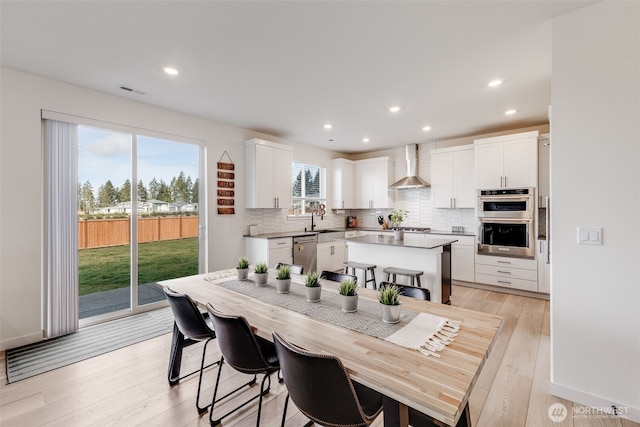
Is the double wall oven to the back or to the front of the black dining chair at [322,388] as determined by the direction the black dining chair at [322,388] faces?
to the front

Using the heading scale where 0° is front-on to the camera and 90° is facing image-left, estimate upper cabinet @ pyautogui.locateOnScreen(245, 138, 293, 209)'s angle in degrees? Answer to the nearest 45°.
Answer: approximately 315°

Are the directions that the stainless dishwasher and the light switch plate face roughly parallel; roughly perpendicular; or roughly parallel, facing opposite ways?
roughly perpendicular

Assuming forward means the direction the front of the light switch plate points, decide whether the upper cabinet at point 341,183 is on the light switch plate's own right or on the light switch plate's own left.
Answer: on the light switch plate's own right

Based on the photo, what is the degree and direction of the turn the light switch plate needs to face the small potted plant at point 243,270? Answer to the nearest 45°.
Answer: approximately 45° to its right

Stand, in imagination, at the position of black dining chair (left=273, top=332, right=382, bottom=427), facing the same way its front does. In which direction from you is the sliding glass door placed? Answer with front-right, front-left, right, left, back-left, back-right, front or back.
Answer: left

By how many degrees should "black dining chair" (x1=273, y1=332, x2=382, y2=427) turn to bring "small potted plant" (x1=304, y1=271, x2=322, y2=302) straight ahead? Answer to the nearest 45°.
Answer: approximately 45° to its left

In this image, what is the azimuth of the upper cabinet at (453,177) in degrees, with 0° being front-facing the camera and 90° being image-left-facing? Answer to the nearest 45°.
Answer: approximately 0°

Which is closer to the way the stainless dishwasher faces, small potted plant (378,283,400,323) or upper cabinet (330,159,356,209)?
the small potted plant

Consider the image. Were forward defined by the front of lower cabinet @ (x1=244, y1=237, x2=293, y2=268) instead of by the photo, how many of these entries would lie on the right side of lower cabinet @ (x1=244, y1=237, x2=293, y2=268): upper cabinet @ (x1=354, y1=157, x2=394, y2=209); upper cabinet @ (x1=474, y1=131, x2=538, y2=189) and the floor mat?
1

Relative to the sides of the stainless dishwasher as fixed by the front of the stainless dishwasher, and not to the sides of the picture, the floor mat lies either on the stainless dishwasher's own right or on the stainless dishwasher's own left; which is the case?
on the stainless dishwasher's own right
